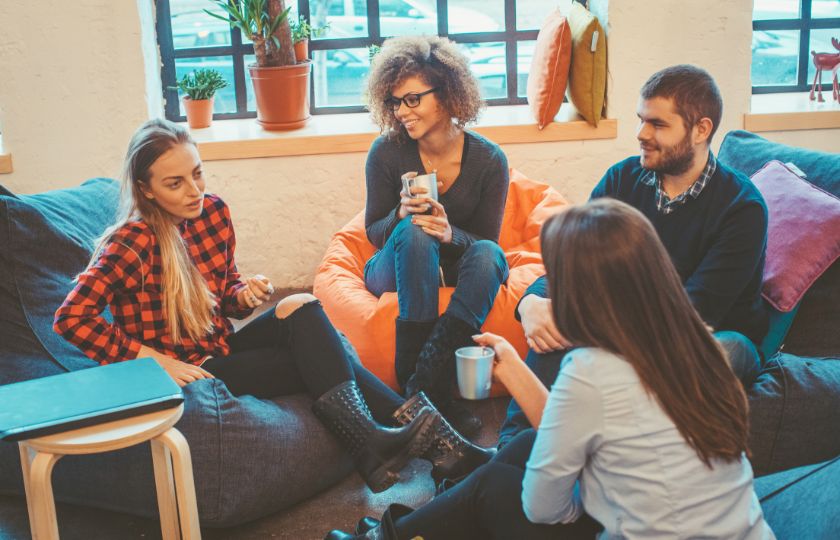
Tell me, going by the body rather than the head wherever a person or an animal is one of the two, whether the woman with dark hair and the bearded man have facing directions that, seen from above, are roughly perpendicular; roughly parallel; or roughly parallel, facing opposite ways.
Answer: roughly perpendicular

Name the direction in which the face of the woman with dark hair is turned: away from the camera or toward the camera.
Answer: away from the camera

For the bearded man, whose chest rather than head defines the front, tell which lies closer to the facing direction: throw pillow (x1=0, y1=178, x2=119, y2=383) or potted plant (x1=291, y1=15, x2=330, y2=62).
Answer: the throw pillow

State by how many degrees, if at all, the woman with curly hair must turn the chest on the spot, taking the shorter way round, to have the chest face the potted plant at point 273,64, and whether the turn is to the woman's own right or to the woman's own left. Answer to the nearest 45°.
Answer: approximately 135° to the woman's own right

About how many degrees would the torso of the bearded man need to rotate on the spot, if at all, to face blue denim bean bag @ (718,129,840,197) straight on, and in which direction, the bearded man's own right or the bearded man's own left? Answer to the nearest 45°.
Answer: approximately 180°

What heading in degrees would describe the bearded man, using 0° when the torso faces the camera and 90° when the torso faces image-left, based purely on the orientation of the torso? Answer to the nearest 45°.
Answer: approximately 45°

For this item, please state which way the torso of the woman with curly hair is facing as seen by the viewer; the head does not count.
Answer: toward the camera

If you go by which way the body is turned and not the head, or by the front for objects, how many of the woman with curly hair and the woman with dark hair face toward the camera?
1

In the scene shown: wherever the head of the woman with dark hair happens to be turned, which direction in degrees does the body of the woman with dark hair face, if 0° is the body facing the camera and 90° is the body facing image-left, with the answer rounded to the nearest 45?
approximately 135°

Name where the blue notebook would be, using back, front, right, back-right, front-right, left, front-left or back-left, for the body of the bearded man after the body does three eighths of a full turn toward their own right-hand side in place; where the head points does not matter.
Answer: back-left

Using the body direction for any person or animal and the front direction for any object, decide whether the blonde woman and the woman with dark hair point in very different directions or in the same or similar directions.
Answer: very different directions

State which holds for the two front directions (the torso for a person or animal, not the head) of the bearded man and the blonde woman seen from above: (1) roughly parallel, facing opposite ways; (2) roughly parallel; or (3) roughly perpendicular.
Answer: roughly perpendicular

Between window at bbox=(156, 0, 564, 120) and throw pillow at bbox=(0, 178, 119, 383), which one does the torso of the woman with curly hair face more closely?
the throw pillow

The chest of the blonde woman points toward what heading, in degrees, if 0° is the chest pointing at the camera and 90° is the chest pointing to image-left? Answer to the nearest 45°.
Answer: approximately 315°

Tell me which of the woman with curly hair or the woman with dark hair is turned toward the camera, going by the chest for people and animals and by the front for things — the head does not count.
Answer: the woman with curly hair

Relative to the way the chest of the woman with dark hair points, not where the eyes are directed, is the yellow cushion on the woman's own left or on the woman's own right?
on the woman's own right
